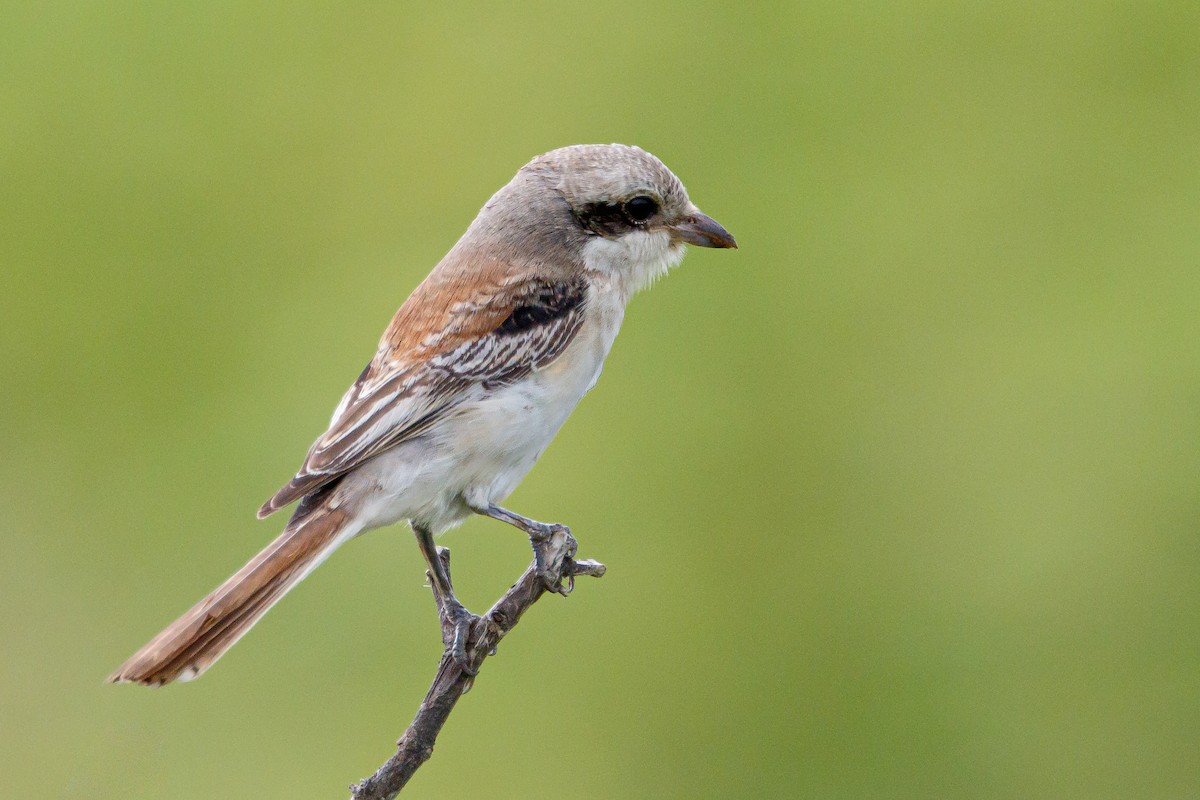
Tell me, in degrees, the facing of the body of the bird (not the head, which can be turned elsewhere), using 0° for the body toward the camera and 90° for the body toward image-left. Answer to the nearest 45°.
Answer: approximately 270°
